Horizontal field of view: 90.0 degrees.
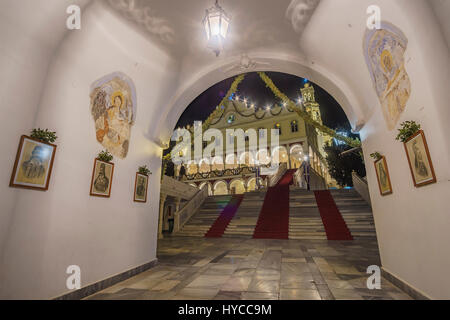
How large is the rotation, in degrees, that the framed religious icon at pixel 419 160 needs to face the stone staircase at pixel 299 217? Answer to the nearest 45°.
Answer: approximately 90° to its right

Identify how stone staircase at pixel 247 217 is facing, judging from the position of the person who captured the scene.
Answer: facing the viewer

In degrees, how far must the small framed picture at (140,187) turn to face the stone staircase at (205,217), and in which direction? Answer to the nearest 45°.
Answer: approximately 90° to its left

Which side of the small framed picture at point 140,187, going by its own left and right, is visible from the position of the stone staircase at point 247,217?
left

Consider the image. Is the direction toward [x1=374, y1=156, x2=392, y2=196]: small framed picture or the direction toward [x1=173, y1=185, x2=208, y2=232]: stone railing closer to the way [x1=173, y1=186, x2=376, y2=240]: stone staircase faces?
the small framed picture

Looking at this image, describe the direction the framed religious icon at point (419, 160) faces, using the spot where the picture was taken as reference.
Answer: facing the viewer and to the left of the viewer

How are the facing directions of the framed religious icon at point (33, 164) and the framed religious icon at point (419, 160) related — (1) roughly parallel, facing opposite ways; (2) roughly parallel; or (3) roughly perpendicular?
roughly parallel, facing opposite ways

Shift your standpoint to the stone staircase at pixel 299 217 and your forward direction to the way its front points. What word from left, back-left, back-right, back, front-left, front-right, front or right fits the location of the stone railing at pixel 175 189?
right

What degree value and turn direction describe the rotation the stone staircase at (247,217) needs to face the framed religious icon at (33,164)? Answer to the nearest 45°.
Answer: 0° — it already faces it

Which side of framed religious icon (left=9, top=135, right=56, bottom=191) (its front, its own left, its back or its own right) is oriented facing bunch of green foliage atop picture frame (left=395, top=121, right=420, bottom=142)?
front

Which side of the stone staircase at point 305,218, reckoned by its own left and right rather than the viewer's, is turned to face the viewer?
front

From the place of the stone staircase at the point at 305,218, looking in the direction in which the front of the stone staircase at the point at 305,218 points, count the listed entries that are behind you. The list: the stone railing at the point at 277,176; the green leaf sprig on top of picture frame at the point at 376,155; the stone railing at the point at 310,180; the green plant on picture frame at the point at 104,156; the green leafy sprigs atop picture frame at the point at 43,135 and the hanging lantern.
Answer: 2

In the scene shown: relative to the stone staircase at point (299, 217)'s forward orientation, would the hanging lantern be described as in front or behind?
in front

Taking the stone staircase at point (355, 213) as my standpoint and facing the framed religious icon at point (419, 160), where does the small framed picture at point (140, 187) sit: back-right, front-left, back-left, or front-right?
front-right

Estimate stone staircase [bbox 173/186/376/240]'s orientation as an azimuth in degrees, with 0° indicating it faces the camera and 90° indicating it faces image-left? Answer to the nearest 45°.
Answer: approximately 0°

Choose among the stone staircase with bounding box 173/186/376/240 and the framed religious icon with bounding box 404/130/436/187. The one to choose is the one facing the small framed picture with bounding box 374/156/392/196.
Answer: the stone staircase

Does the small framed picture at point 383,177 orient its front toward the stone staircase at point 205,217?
no

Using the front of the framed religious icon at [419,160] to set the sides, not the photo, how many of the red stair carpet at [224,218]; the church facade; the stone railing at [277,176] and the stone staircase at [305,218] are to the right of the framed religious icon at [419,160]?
4

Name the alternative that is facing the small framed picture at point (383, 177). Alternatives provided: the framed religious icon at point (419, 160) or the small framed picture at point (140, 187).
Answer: the small framed picture at point (140, 187)

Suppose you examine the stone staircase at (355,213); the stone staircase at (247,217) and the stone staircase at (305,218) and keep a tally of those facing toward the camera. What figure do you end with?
3

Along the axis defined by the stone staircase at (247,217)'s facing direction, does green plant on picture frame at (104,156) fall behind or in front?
in front
